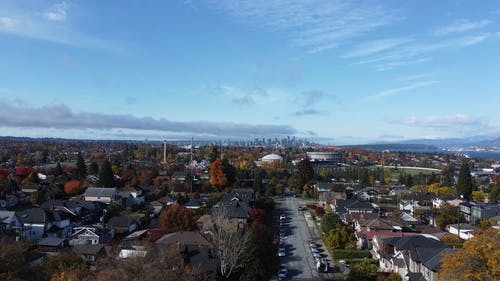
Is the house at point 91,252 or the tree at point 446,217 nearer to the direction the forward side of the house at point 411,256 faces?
the house

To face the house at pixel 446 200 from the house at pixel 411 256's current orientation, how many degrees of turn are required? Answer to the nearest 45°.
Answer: approximately 135° to its right

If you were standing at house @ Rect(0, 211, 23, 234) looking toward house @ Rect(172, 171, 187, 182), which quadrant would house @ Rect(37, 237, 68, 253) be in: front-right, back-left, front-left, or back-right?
back-right

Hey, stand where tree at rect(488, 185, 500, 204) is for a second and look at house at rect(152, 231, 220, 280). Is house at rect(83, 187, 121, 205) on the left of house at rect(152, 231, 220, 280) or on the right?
right

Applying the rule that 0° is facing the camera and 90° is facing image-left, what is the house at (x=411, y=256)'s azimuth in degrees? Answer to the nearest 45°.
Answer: approximately 45°

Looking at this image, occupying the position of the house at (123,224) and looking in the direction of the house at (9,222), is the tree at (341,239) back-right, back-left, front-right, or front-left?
back-left

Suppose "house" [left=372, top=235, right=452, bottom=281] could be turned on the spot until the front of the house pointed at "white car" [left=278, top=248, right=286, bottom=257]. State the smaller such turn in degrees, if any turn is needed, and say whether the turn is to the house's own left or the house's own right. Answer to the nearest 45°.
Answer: approximately 45° to the house's own right

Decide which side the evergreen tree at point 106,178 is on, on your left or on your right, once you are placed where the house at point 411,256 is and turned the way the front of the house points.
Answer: on your right
